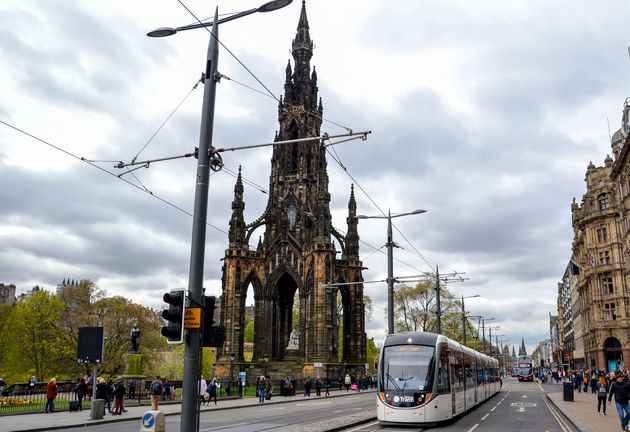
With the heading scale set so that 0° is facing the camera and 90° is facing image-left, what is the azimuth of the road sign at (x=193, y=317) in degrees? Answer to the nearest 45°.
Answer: approximately 0°

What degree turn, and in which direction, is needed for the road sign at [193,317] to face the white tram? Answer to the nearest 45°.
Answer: approximately 135° to its left

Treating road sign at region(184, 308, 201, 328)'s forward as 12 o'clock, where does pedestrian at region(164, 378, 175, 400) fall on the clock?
The pedestrian is roughly at 6 o'clock from the road sign.

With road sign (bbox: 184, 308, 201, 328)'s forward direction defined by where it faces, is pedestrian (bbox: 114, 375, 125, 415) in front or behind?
behind

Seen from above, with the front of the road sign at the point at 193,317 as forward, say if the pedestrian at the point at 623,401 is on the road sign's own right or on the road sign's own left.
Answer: on the road sign's own left

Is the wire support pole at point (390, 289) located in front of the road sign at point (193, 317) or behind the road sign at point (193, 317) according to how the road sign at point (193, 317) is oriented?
behind

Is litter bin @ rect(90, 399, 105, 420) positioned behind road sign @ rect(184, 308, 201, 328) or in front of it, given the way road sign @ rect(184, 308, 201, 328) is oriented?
behind
